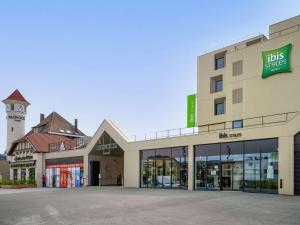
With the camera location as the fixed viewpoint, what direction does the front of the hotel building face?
facing the viewer and to the left of the viewer
